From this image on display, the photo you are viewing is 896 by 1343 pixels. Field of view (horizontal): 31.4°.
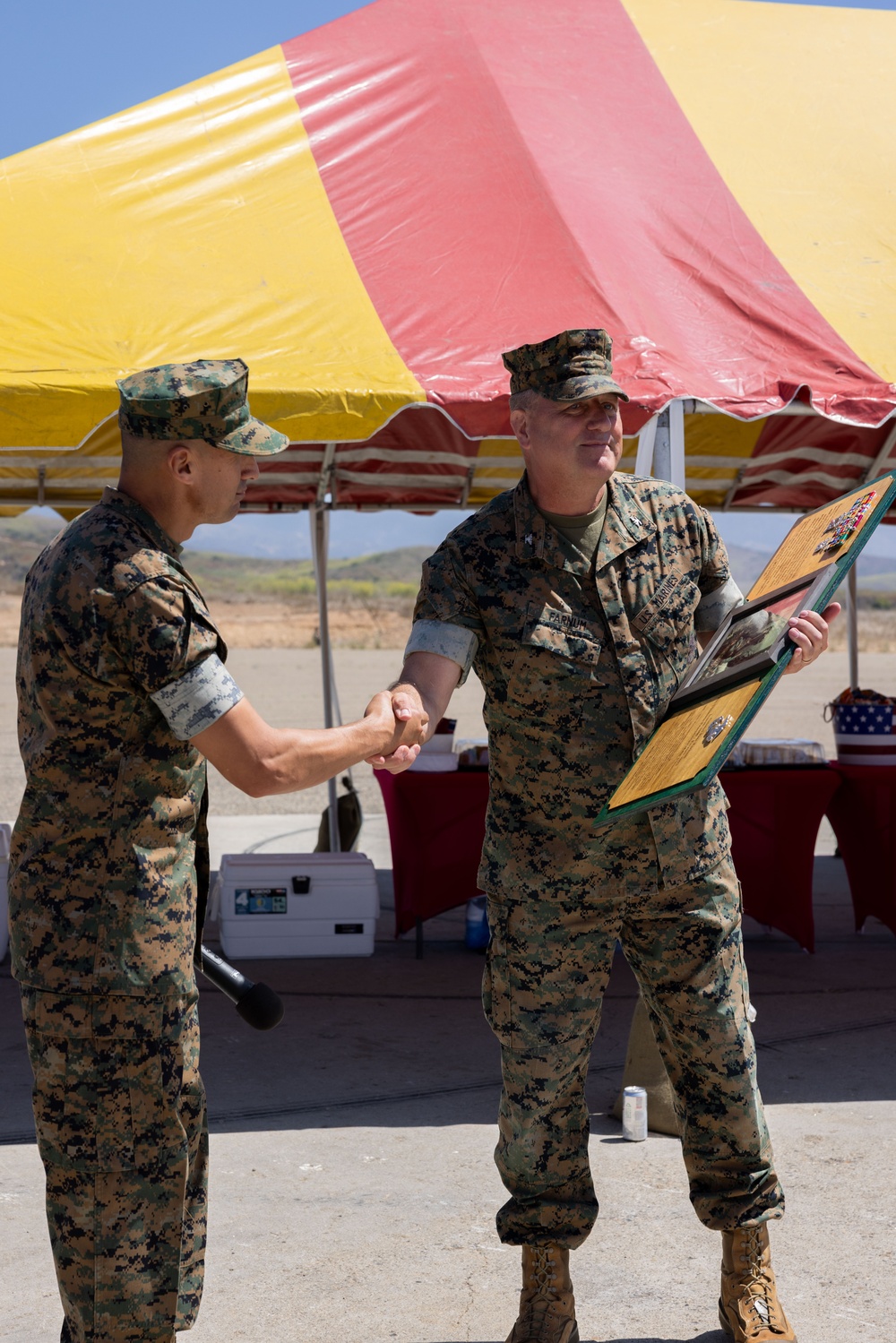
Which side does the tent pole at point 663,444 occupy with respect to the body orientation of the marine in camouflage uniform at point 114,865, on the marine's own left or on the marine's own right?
on the marine's own left

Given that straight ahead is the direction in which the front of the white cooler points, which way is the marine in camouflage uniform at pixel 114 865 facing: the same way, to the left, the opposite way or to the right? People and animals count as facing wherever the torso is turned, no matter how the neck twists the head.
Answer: to the left

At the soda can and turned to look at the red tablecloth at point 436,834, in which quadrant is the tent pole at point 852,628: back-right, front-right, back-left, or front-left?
front-right

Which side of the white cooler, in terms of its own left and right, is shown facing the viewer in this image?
front

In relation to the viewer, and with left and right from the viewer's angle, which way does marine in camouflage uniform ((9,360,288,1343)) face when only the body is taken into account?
facing to the right of the viewer

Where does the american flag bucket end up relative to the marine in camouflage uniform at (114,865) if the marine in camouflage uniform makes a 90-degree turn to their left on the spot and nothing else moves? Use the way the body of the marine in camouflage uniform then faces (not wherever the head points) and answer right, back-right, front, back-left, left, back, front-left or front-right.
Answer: front-right

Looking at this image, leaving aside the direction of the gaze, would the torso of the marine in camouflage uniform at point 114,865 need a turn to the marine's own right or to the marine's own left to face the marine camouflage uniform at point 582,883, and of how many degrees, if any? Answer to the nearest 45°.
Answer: approximately 45° to the marine's own left

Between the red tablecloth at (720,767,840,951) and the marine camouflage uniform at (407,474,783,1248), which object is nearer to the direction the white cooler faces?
the marine camouflage uniform

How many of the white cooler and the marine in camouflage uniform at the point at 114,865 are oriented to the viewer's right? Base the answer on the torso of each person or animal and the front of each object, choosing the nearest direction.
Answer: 1

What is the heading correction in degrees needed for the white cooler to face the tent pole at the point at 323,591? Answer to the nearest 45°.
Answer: approximately 180°

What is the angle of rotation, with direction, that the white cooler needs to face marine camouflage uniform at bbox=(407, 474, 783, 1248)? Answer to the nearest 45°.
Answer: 0° — it already faces them
